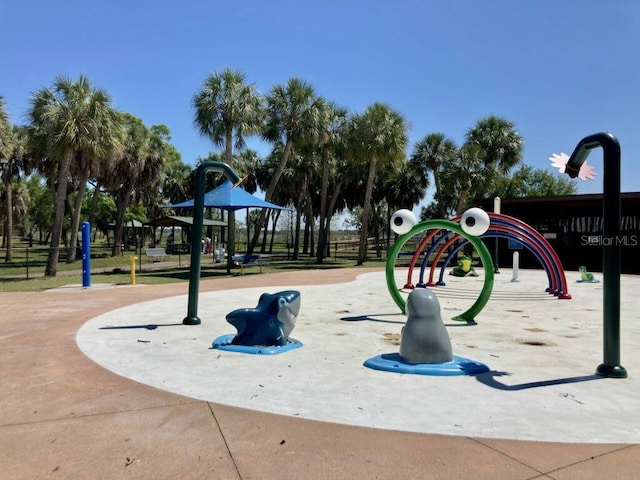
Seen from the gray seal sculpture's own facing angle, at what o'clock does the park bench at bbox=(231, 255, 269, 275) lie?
The park bench is roughly at 11 o'clock from the gray seal sculpture.

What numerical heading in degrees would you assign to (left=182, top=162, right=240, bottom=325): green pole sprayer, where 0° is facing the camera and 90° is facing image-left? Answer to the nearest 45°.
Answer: approximately 270°

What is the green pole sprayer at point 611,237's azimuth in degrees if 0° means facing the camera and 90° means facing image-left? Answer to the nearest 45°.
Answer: approximately 90°

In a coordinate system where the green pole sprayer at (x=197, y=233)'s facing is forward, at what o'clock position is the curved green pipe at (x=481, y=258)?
The curved green pipe is roughly at 12 o'clock from the green pole sprayer.

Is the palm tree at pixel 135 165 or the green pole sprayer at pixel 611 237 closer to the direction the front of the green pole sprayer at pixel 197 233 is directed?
the green pole sprayer

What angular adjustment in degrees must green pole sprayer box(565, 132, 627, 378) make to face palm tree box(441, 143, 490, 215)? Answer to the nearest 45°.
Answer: approximately 90° to its right

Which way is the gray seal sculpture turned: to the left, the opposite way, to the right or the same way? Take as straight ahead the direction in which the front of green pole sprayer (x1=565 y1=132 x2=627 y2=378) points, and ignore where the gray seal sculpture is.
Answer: to the right

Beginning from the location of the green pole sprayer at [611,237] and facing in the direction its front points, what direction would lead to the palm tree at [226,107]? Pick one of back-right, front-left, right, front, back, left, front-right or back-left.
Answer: front-right

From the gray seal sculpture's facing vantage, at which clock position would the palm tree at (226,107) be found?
The palm tree is roughly at 11 o'clock from the gray seal sculpture.

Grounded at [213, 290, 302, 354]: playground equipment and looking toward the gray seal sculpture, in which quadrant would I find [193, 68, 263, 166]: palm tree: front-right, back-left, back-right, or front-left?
back-left

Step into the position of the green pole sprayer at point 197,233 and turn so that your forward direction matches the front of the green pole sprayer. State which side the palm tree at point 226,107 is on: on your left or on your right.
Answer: on your left
